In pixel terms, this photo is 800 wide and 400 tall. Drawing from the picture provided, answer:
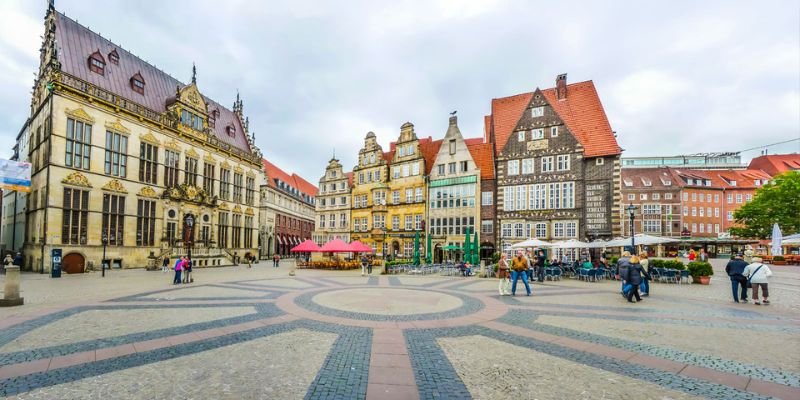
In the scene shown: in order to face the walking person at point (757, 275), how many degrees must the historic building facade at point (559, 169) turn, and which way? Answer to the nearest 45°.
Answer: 0° — it already faces them

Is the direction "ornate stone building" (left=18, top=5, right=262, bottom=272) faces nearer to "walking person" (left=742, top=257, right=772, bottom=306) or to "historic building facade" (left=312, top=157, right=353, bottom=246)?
the walking person

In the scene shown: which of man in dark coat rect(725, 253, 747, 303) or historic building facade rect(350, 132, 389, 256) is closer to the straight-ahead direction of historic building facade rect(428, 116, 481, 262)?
the man in dark coat

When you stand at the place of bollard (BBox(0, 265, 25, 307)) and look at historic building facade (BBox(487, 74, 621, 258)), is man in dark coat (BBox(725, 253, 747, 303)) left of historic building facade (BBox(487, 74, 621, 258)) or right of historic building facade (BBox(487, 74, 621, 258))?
right

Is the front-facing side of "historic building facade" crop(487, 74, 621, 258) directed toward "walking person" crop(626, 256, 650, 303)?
yes

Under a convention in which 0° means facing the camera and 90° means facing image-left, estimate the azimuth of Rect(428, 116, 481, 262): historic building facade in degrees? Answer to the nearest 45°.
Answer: approximately 0°

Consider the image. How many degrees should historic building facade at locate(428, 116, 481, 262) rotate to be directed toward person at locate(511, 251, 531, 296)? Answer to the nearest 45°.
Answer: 0° — it already faces them

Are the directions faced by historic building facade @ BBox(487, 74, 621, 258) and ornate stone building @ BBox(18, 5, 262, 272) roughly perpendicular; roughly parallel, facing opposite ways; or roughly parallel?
roughly perpendicular
